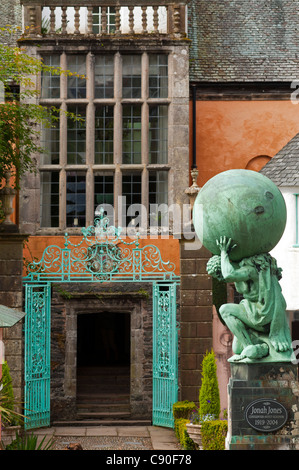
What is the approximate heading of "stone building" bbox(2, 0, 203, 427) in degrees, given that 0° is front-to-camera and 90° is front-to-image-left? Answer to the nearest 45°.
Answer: approximately 0°

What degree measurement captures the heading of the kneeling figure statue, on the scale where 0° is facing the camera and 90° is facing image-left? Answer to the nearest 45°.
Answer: approximately 45°

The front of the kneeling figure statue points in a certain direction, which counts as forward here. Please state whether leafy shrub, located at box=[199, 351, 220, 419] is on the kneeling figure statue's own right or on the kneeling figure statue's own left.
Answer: on the kneeling figure statue's own right
